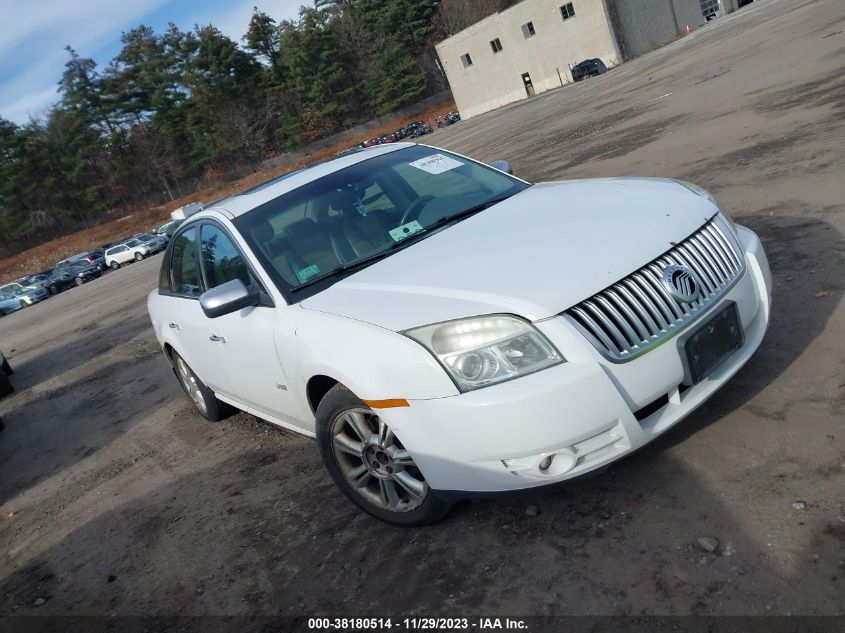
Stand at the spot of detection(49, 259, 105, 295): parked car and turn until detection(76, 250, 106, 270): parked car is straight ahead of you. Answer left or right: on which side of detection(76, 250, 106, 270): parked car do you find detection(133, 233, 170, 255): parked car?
right

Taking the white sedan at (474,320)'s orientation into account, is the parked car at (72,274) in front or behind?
behind

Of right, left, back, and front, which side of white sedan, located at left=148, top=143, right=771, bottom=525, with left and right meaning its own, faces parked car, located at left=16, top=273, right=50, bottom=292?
back

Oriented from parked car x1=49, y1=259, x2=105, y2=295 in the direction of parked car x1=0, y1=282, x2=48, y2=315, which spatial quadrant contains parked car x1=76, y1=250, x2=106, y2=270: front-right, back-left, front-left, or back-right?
back-right

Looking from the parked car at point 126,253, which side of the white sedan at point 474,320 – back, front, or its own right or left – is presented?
back

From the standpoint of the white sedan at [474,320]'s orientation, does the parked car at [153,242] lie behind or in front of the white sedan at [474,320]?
behind

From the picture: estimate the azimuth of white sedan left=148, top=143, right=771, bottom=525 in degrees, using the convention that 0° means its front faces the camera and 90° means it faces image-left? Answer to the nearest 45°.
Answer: approximately 315°

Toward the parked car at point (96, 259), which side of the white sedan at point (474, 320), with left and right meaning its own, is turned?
back
